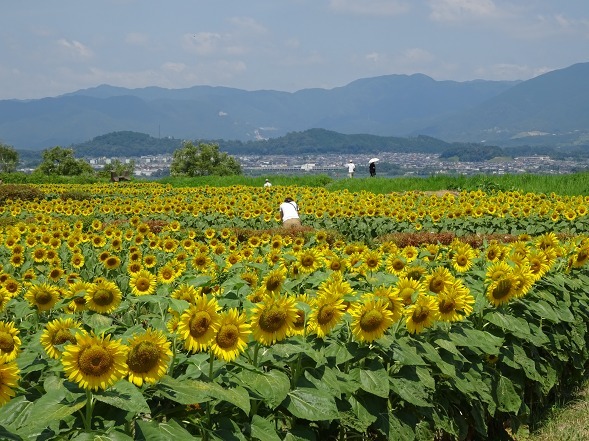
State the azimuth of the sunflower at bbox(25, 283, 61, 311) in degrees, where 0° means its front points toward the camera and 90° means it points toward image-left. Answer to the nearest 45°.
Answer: approximately 0°

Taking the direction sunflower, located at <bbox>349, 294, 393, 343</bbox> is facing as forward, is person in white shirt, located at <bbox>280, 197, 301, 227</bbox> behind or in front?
behind

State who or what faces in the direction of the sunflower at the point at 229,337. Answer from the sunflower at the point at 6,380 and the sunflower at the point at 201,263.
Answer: the sunflower at the point at 201,263

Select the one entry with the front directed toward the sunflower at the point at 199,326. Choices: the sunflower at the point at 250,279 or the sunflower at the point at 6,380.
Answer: the sunflower at the point at 250,279

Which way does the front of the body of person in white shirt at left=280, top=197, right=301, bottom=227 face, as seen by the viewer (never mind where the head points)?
away from the camera

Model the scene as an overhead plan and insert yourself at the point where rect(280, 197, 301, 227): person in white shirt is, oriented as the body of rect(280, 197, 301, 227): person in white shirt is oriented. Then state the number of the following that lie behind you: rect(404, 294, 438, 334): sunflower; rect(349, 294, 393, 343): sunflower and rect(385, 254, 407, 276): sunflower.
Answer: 3
